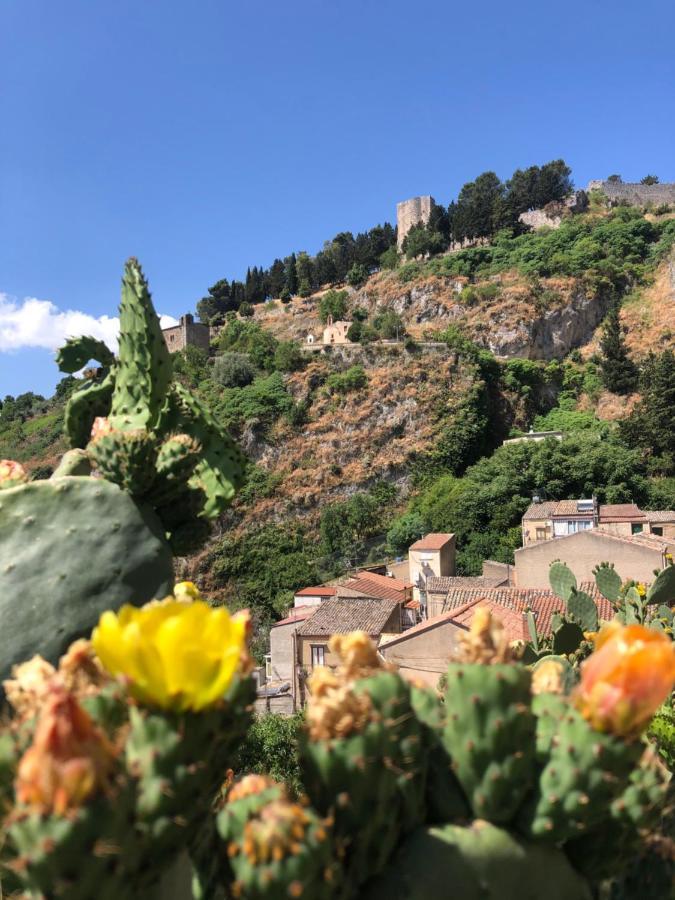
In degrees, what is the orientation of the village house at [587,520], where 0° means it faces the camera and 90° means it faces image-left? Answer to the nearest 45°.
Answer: approximately 0°

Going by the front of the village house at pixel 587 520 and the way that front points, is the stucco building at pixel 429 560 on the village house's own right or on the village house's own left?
on the village house's own right

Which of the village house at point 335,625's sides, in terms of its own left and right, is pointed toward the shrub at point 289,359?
back

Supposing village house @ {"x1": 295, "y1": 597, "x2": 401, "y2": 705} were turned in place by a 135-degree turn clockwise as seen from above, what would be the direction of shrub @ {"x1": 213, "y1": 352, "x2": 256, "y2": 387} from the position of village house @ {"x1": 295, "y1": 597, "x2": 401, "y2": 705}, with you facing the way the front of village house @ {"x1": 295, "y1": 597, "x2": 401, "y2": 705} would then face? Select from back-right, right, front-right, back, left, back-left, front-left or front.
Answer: front-right

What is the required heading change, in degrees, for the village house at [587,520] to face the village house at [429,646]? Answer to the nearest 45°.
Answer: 0° — it already faces it

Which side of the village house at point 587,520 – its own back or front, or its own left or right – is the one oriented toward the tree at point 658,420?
back

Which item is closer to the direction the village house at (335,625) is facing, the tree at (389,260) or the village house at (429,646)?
the village house

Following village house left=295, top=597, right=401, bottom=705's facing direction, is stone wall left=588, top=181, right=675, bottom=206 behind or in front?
behind

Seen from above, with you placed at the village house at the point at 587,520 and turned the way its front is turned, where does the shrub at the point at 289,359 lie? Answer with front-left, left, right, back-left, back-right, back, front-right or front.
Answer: back-right

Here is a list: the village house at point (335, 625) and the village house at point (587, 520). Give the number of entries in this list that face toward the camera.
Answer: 2

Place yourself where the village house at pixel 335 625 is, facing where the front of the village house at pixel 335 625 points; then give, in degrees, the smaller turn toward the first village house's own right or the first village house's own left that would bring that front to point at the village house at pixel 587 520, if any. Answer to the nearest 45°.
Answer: approximately 135° to the first village house's own left

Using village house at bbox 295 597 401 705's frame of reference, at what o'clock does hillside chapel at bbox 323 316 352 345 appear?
hillside chapel at bbox 323 316 352 345 is roughly at 6 o'clock from village house at bbox 295 597 401 705.

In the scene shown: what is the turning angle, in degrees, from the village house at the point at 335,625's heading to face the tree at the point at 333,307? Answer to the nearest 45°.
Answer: approximately 180°

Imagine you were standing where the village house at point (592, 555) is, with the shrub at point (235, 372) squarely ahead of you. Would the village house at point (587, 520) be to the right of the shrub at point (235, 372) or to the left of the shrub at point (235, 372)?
right
